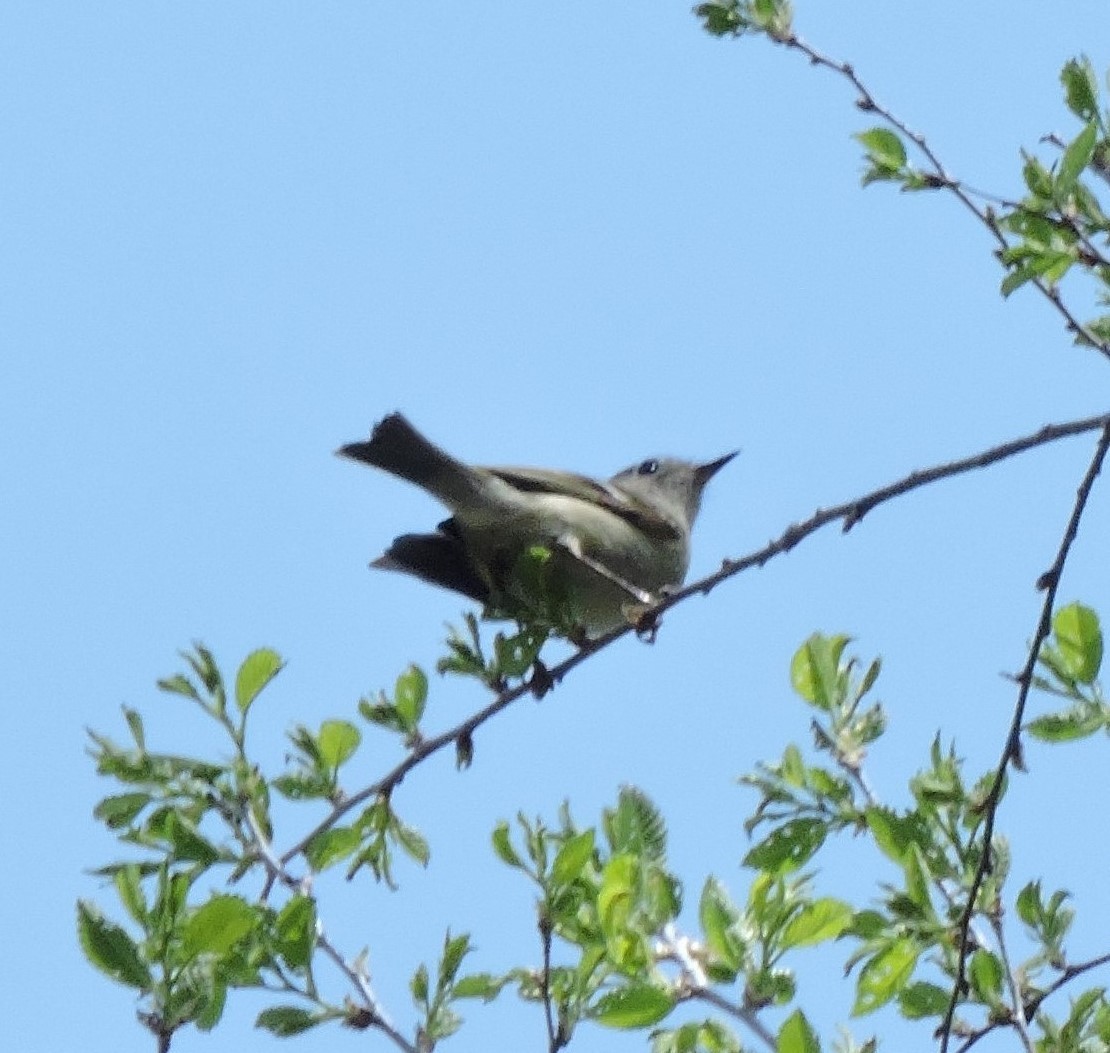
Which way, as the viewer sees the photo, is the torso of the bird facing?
to the viewer's right
